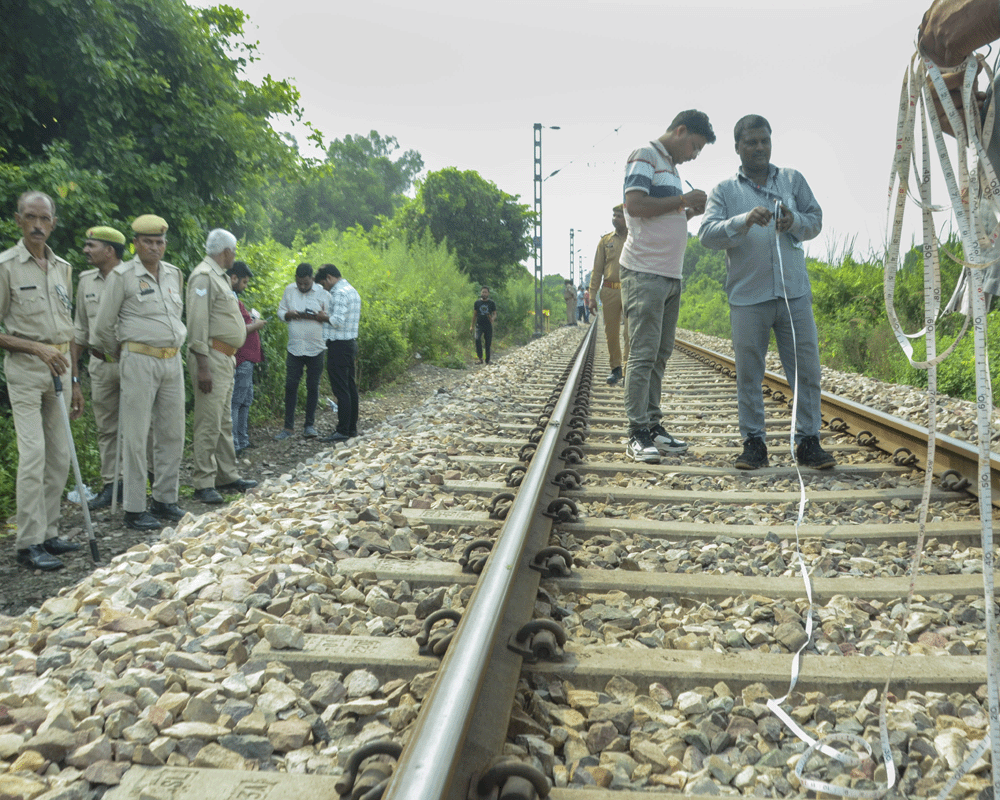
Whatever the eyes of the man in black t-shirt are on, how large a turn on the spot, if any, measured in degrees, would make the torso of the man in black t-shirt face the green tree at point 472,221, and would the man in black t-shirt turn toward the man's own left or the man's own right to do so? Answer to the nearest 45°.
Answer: approximately 180°

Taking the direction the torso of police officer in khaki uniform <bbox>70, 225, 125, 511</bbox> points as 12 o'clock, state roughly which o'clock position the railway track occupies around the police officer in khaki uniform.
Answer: The railway track is roughly at 10 o'clock from the police officer in khaki uniform.

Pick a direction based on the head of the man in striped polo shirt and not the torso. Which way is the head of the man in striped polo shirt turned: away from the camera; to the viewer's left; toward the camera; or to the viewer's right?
to the viewer's right

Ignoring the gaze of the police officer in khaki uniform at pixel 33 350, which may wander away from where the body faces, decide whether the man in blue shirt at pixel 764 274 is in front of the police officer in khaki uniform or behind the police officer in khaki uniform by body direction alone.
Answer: in front

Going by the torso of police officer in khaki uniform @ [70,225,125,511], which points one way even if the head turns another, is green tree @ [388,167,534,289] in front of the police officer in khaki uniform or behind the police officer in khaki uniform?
behind
